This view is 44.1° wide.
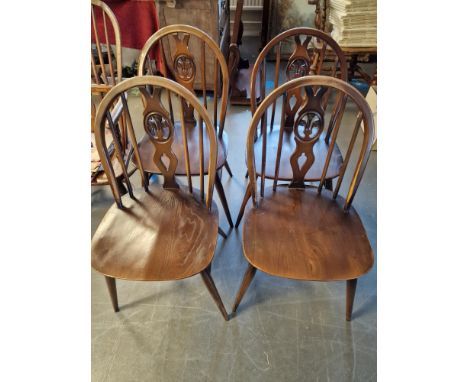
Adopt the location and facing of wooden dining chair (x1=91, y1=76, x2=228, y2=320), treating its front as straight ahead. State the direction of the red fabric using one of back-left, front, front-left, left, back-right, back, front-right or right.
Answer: back

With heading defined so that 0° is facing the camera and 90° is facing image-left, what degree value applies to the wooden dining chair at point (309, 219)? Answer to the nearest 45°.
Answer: approximately 0°

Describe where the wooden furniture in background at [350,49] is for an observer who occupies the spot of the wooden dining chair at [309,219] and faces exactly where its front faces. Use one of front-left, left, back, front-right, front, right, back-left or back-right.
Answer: back

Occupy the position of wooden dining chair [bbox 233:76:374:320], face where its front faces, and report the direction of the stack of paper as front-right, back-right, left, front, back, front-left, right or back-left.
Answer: back

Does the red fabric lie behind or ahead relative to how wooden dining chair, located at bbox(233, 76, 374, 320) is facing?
behind

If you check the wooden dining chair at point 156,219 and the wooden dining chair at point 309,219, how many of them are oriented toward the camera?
2

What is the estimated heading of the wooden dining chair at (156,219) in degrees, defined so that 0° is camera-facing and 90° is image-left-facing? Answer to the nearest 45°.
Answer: approximately 0°
